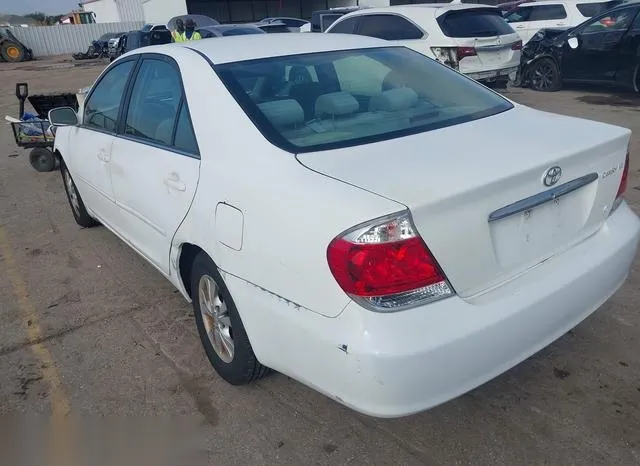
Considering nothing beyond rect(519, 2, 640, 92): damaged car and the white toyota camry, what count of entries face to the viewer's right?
0

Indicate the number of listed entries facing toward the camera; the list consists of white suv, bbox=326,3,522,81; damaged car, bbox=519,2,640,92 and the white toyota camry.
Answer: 0

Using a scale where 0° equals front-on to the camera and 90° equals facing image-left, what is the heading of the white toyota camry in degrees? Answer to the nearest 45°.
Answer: approximately 135°

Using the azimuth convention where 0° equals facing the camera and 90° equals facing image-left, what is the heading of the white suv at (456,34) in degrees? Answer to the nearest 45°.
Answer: approximately 135°

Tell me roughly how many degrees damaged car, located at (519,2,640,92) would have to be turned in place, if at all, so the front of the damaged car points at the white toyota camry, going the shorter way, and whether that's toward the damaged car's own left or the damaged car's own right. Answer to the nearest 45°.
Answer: approximately 90° to the damaged car's own left

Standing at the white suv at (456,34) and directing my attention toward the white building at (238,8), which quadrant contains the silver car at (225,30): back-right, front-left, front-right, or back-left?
front-left

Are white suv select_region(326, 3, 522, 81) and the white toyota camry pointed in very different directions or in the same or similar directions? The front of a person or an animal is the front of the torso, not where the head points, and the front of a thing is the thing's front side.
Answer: same or similar directions

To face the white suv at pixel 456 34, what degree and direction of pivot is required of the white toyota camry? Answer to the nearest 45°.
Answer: approximately 45° to its right

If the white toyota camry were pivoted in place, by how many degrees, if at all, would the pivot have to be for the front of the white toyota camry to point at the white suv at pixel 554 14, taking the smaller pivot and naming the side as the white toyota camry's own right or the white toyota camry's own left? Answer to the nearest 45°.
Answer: approximately 45° to the white toyota camry's own right

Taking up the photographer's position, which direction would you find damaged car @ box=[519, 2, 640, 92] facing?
facing to the left of the viewer

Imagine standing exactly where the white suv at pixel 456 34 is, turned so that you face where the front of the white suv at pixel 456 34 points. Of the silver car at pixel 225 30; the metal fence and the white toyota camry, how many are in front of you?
2

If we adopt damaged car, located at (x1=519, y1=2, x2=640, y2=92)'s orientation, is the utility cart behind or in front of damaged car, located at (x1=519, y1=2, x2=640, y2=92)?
in front

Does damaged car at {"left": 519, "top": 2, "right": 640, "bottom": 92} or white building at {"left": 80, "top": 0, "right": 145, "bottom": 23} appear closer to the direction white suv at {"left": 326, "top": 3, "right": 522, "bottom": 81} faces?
the white building
